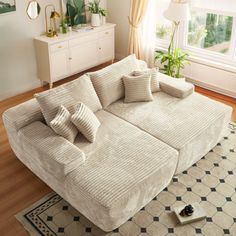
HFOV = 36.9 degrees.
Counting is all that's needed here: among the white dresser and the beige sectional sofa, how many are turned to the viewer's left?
0

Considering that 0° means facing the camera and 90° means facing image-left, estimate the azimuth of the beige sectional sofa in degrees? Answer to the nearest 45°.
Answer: approximately 315°

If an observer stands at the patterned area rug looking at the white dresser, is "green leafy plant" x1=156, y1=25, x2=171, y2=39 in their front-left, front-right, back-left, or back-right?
front-right

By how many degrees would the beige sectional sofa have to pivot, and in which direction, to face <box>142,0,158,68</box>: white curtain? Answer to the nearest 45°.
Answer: approximately 135° to its left

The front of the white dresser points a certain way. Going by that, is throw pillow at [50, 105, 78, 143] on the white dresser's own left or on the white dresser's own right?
on the white dresser's own right

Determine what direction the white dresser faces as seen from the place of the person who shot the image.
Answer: facing the viewer and to the right of the viewer

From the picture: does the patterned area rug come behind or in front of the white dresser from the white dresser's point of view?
in front

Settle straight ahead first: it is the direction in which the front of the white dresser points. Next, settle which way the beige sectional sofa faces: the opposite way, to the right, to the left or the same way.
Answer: the same way

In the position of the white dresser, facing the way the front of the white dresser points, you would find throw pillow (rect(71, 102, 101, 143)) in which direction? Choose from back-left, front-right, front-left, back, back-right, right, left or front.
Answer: front-right

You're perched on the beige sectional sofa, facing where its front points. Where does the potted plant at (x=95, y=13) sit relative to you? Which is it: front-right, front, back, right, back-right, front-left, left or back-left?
back-left

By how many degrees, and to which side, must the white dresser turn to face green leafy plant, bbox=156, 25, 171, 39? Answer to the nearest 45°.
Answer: approximately 45° to its left

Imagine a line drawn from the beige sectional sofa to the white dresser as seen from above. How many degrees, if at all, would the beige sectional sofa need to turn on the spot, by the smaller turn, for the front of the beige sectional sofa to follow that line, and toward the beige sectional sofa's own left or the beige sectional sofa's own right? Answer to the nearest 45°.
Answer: approximately 135° to the beige sectional sofa's own left
